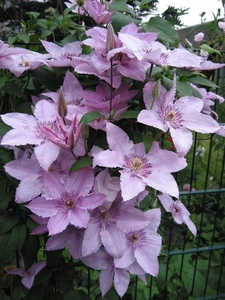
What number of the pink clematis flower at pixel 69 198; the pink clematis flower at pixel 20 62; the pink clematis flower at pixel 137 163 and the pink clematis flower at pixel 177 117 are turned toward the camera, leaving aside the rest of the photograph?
4

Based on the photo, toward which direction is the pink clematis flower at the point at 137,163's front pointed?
toward the camera

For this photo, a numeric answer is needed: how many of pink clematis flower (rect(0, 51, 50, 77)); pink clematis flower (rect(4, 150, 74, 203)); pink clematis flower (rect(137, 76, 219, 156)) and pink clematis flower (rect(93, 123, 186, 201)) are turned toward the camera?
4

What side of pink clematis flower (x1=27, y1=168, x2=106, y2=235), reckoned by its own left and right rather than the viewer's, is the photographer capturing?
front

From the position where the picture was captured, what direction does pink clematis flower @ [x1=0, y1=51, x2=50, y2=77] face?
facing the viewer
